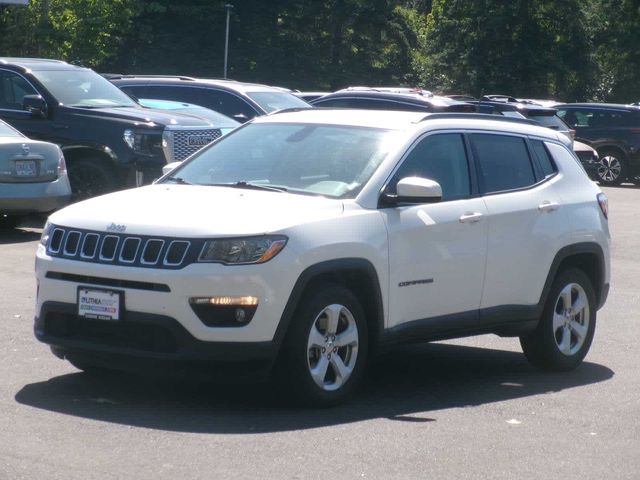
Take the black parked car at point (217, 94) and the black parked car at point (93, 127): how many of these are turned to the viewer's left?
0

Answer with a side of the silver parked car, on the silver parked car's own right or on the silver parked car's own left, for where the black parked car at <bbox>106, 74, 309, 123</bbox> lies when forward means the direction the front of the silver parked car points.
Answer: on the silver parked car's own right

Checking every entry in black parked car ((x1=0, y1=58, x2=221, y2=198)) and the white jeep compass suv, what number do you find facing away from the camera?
0

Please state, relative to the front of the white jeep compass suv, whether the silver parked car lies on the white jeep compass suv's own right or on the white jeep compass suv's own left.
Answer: on the white jeep compass suv's own right

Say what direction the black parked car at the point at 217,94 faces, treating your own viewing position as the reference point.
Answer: facing the viewer and to the right of the viewer

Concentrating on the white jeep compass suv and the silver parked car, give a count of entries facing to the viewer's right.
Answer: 0

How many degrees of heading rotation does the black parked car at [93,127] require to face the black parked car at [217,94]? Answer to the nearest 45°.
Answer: approximately 90° to its left

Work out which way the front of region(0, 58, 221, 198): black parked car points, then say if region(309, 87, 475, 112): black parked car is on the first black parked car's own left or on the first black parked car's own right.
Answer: on the first black parked car's own left

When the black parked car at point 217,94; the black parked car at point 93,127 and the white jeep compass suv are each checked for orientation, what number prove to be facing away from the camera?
0

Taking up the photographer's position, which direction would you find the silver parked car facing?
facing away from the viewer and to the left of the viewer

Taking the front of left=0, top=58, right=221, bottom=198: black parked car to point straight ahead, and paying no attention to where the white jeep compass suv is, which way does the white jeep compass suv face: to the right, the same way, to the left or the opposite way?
to the right

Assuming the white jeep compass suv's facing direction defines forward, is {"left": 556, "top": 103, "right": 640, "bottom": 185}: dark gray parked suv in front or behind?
behind

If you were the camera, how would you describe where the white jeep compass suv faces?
facing the viewer and to the left of the viewer
